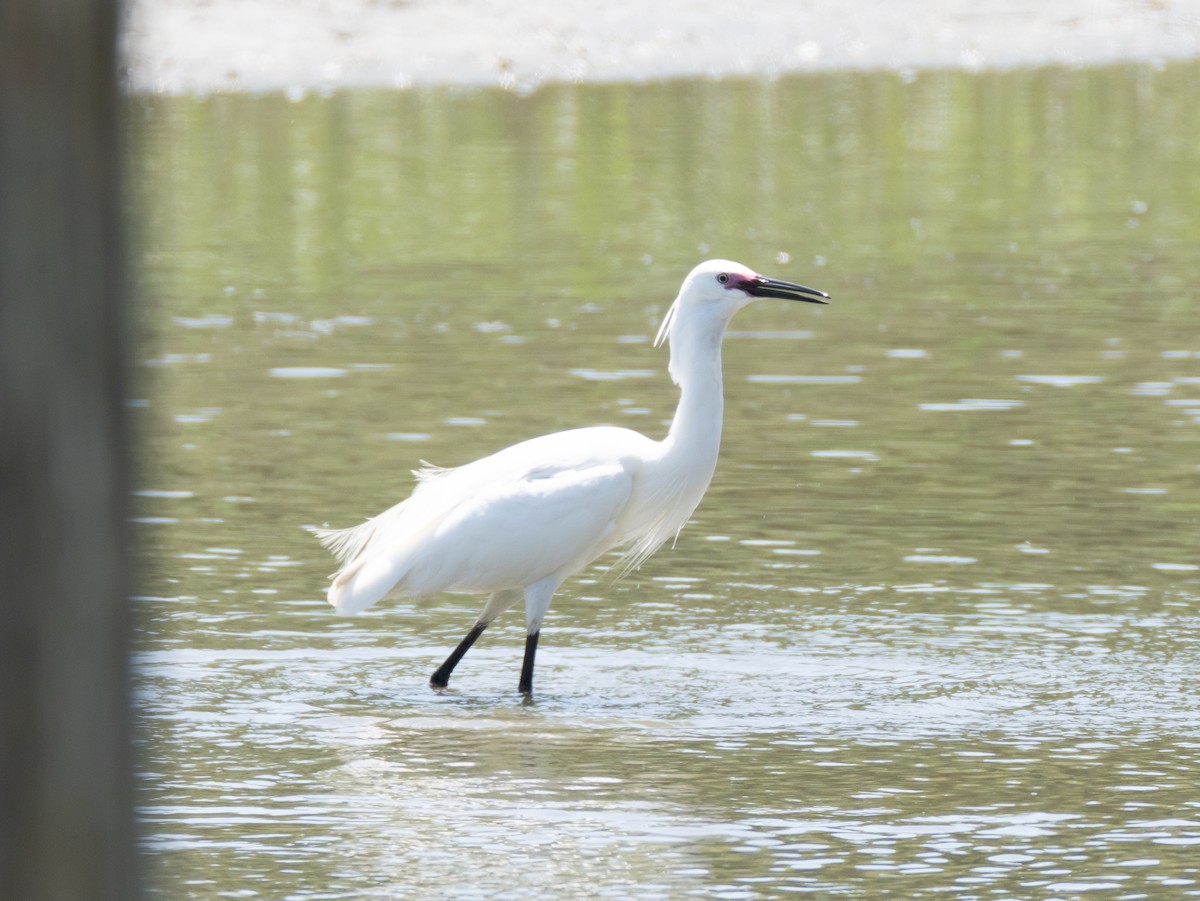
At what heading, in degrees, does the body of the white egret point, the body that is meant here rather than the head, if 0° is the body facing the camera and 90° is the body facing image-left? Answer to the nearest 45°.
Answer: approximately 270°

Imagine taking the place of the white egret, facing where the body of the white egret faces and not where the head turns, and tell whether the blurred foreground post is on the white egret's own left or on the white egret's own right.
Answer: on the white egret's own right
